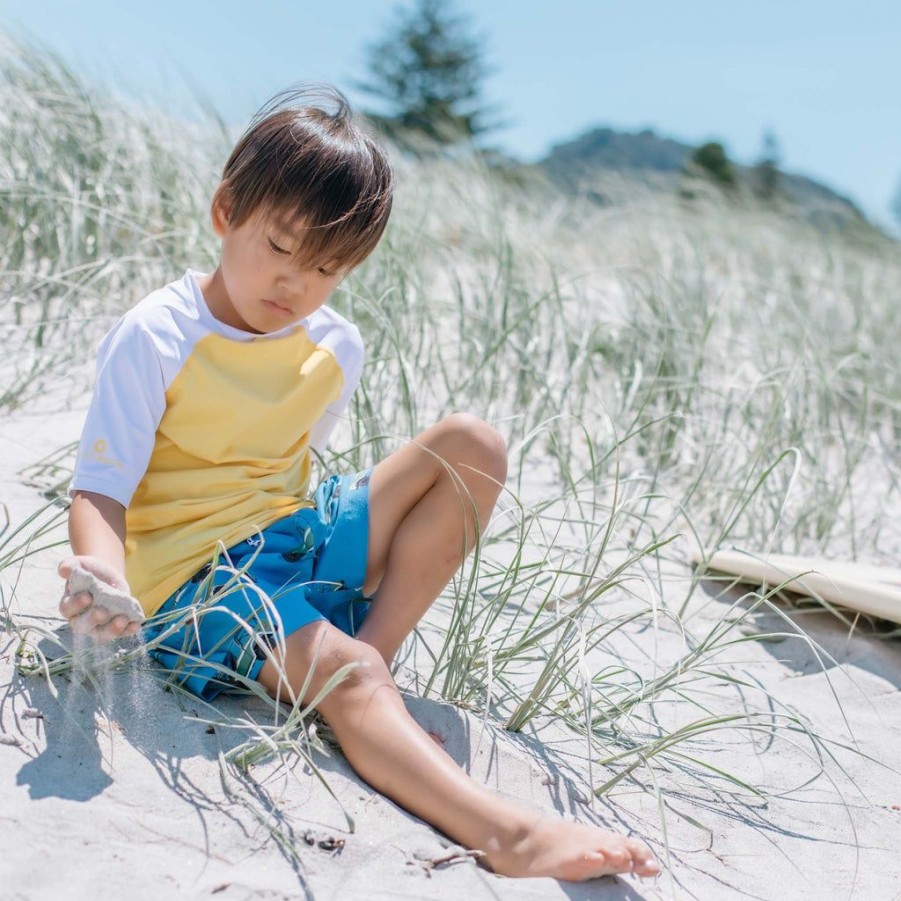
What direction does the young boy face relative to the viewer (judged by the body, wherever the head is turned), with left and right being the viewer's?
facing the viewer and to the right of the viewer

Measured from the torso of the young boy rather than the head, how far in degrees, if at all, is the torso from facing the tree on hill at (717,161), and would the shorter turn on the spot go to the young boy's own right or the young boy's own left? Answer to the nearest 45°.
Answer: approximately 135° to the young boy's own left

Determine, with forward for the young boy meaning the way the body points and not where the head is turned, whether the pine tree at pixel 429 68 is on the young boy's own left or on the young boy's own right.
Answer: on the young boy's own left

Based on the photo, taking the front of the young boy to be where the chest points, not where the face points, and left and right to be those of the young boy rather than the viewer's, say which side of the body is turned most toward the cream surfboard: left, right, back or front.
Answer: left

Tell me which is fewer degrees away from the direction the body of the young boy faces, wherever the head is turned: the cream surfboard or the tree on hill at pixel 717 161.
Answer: the cream surfboard

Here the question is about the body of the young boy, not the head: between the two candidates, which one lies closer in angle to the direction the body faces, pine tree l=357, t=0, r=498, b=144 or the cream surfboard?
the cream surfboard

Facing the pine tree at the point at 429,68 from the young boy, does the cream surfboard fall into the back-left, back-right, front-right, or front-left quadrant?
front-right

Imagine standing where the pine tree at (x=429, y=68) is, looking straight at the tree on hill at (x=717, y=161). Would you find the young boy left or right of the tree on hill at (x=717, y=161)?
right

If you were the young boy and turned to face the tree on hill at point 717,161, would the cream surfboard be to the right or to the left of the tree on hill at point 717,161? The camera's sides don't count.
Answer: right
